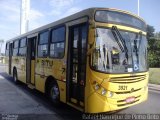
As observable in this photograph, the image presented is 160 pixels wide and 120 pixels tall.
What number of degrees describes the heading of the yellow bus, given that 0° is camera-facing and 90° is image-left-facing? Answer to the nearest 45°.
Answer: approximately 315°
